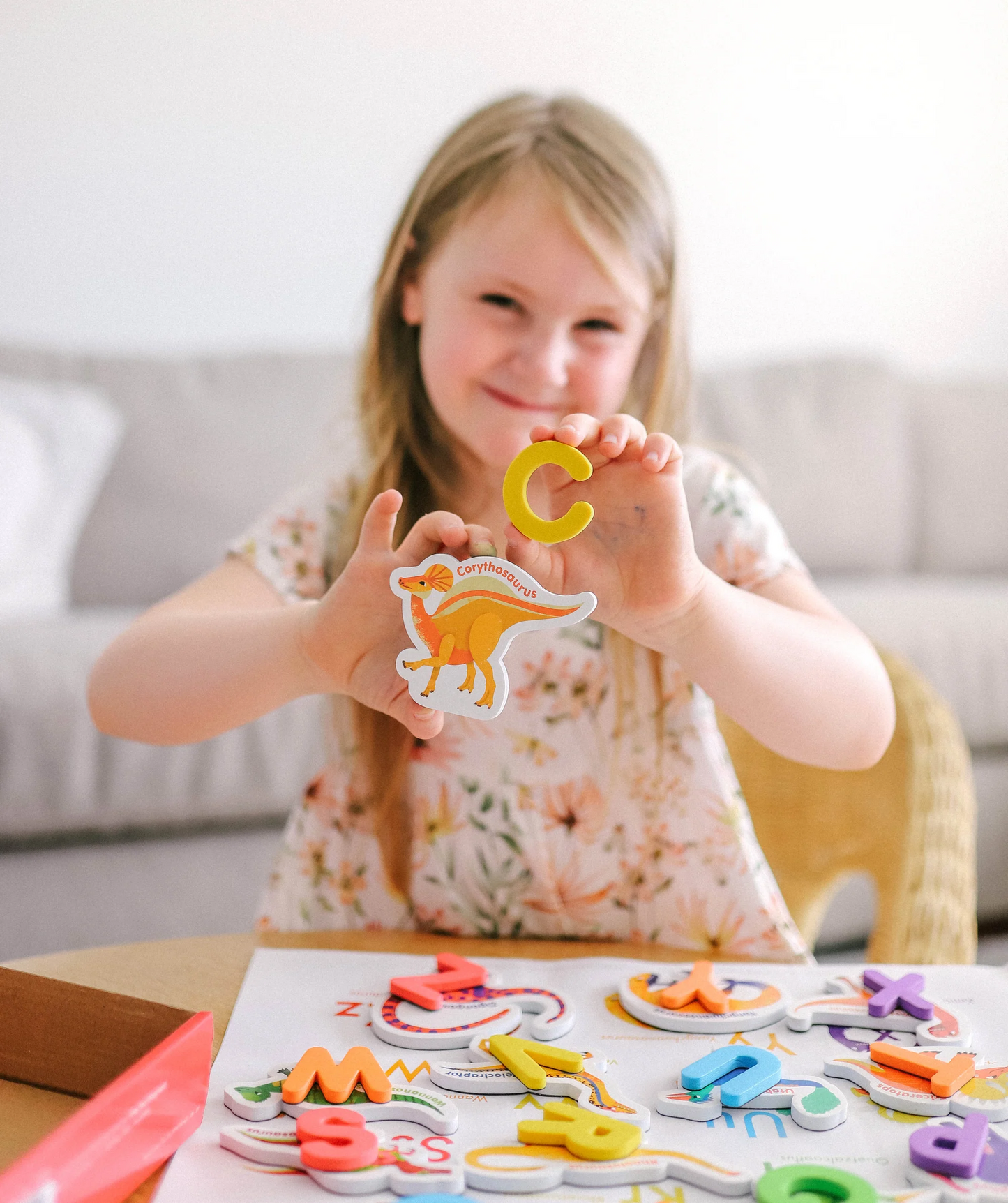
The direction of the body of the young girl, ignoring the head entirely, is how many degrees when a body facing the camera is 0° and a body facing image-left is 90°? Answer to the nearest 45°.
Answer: approximately 0°

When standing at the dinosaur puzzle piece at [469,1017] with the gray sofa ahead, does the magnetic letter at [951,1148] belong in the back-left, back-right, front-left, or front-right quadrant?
back-right

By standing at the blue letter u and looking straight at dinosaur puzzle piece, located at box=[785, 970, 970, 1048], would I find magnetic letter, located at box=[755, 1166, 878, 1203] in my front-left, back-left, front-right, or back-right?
back-right
